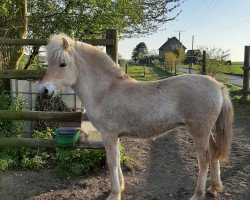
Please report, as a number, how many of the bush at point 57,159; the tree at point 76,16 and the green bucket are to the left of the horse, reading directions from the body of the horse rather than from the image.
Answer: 0

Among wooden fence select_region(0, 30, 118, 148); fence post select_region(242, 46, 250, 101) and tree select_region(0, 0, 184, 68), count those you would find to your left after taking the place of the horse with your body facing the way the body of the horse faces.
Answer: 0

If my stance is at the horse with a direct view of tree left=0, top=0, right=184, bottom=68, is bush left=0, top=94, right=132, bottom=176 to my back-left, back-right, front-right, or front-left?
front-left

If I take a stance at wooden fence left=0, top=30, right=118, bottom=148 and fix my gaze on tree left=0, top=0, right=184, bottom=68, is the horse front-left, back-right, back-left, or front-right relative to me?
back-right

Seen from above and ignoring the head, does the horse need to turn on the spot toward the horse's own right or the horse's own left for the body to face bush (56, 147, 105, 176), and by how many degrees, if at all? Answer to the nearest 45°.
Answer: approximately 45° to the horse's own right

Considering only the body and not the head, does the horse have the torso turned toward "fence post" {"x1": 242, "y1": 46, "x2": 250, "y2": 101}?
no

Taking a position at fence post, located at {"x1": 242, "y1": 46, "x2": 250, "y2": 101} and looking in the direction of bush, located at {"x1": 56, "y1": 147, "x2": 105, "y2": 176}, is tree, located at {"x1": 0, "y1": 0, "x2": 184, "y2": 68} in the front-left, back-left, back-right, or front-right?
front-right

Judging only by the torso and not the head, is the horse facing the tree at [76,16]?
no

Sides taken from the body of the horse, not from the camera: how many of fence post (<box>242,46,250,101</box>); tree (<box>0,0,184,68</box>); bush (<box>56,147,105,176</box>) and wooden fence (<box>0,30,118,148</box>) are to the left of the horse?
0

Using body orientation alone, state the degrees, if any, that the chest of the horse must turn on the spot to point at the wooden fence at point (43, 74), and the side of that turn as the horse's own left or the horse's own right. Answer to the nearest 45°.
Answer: approximately 45° to the horse's own right

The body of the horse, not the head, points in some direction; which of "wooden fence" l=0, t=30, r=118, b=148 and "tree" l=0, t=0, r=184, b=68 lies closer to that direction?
the wooden fence

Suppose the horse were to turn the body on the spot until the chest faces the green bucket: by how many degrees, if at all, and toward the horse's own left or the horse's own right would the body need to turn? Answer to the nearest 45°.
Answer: approximately 45° to the horse's own right

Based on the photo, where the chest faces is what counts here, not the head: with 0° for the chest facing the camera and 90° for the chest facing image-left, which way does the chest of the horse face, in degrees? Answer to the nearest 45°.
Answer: approximately 90°

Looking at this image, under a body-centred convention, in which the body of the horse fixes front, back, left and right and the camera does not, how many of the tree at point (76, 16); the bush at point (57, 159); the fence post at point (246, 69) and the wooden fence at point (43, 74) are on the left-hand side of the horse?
0
